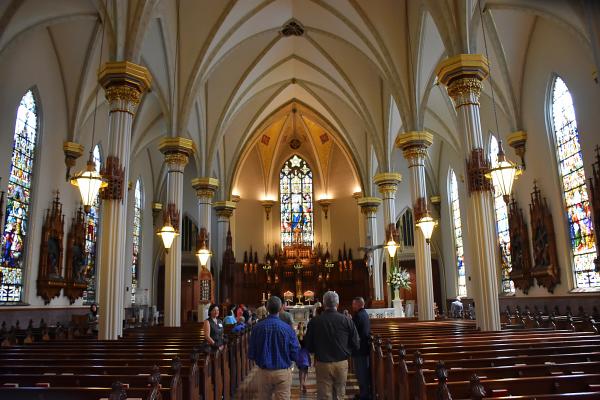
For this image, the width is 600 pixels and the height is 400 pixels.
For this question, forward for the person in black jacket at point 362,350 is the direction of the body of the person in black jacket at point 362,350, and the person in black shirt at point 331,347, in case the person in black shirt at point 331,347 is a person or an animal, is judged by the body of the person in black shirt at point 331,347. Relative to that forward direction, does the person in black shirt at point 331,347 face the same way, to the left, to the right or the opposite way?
to the right

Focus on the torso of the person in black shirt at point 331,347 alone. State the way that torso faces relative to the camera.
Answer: away from the camera

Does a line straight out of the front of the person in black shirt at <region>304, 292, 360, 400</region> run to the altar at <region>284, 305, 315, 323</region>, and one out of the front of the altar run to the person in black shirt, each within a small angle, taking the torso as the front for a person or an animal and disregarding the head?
yes

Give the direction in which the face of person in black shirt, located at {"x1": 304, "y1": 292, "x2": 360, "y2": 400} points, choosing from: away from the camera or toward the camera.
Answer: away from the camera

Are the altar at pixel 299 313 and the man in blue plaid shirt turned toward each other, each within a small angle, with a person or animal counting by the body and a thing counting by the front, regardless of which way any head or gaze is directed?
yes

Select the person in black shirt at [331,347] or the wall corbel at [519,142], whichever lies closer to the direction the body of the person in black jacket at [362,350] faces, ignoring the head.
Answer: the person in black shirt

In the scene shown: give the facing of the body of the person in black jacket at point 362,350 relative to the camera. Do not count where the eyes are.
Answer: to the viewer's left

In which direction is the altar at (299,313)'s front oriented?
toward the camera

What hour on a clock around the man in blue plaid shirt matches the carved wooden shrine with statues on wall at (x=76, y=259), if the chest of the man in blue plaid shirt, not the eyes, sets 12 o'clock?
The carved wooden shrine with statues on wall is roughly at 11 o'clock from the man in blue plaid shirt.

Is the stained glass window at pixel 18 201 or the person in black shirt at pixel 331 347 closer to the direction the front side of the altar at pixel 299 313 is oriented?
the person in black shirt

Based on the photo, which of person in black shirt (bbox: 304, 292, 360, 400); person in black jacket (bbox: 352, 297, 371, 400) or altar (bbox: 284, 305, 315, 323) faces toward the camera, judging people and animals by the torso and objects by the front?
the altar

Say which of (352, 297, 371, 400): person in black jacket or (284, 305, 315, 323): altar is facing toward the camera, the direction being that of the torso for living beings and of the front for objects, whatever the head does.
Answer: the altar

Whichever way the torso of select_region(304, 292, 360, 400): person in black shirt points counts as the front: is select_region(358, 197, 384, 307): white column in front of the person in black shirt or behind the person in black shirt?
in front
